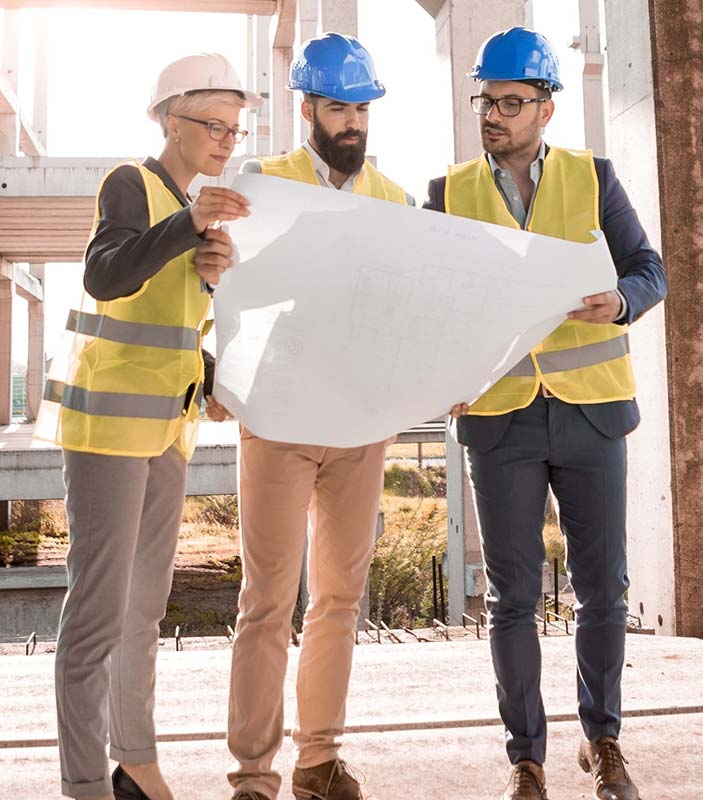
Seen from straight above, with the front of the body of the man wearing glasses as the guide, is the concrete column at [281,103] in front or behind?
behind

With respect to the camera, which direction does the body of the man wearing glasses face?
toward the camera

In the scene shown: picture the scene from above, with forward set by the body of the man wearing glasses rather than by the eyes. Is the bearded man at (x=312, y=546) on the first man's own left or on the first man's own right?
on the first man's own right

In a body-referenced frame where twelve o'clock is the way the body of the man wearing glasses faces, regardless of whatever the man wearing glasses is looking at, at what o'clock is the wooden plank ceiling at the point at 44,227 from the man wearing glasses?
The wooden plank ceiling is roughly at 5 o'clock from the man wearing glasses.

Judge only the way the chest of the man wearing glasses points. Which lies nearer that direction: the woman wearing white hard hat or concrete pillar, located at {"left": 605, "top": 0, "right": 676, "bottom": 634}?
the woman wearing white hard hat

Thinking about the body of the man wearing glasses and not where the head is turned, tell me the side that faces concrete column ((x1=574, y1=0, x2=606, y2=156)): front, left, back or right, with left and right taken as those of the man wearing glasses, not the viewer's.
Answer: back

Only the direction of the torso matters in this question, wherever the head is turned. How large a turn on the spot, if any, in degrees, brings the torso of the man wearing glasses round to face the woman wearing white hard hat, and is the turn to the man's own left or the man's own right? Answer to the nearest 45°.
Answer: approximately 45° to the man's own right

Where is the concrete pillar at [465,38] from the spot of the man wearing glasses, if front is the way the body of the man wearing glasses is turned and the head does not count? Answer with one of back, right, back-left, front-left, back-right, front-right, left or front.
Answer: back

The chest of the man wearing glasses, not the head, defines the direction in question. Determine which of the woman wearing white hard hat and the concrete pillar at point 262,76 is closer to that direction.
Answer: the woman wearing white hard hat

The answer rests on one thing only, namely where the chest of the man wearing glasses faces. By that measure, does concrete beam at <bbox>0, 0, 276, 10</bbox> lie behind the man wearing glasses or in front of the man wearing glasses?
behind

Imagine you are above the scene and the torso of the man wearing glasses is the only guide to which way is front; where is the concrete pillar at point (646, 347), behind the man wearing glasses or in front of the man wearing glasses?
behind

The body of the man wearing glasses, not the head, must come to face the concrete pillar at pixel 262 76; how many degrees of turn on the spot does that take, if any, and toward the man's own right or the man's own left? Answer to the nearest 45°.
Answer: approximately 180°

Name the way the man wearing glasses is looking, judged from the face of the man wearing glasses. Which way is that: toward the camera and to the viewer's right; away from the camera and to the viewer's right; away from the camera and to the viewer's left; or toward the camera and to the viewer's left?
toward the camera and to the viewer's left
